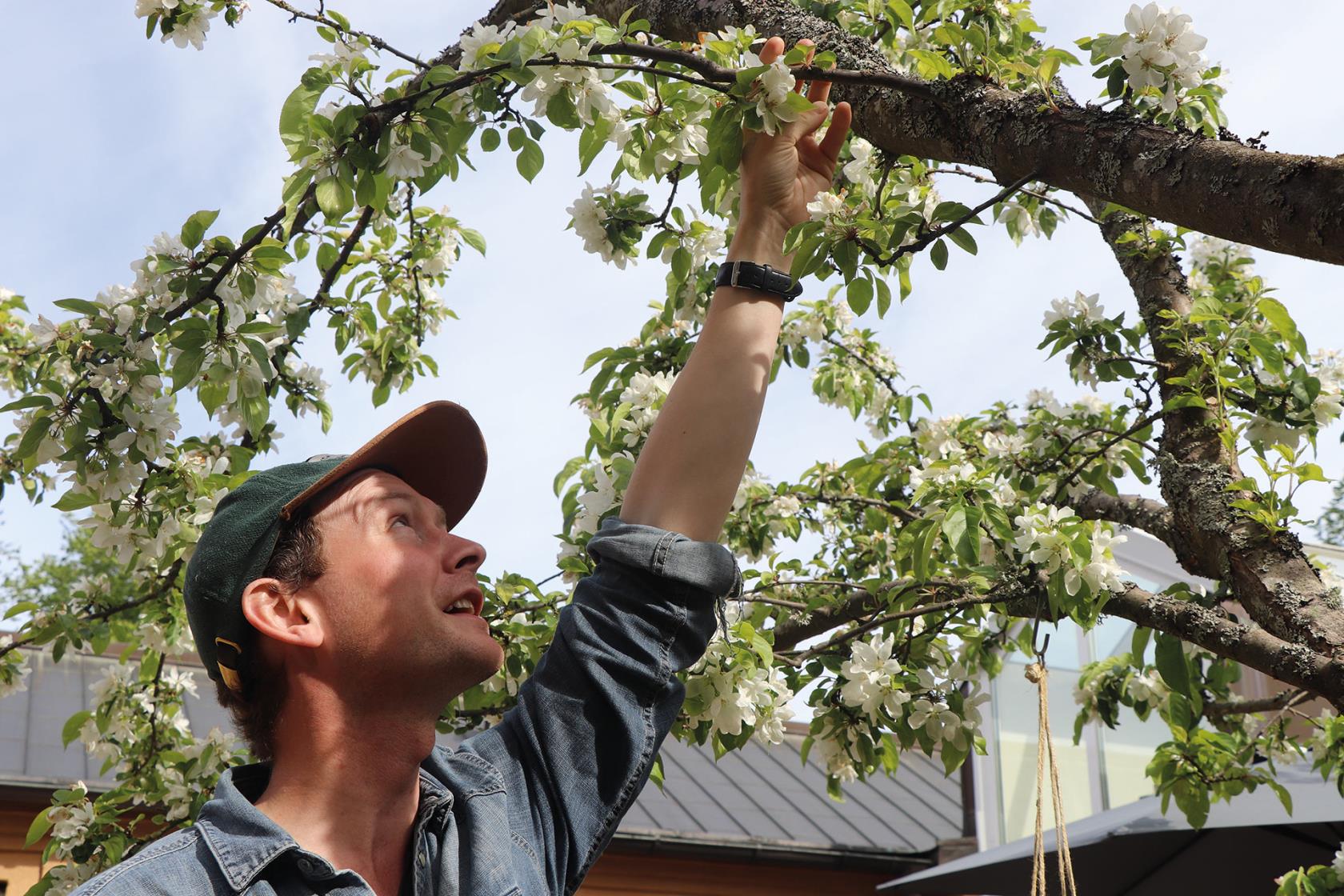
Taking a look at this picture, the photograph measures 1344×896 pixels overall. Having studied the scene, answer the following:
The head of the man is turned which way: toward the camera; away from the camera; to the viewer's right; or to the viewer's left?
to the viewer's right

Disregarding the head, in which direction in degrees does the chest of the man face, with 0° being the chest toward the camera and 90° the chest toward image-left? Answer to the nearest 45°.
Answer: approximately 315°

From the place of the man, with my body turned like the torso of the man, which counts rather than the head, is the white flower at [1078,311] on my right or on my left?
on my left

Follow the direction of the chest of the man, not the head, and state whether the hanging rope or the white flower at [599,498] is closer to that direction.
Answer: the hanging rope
